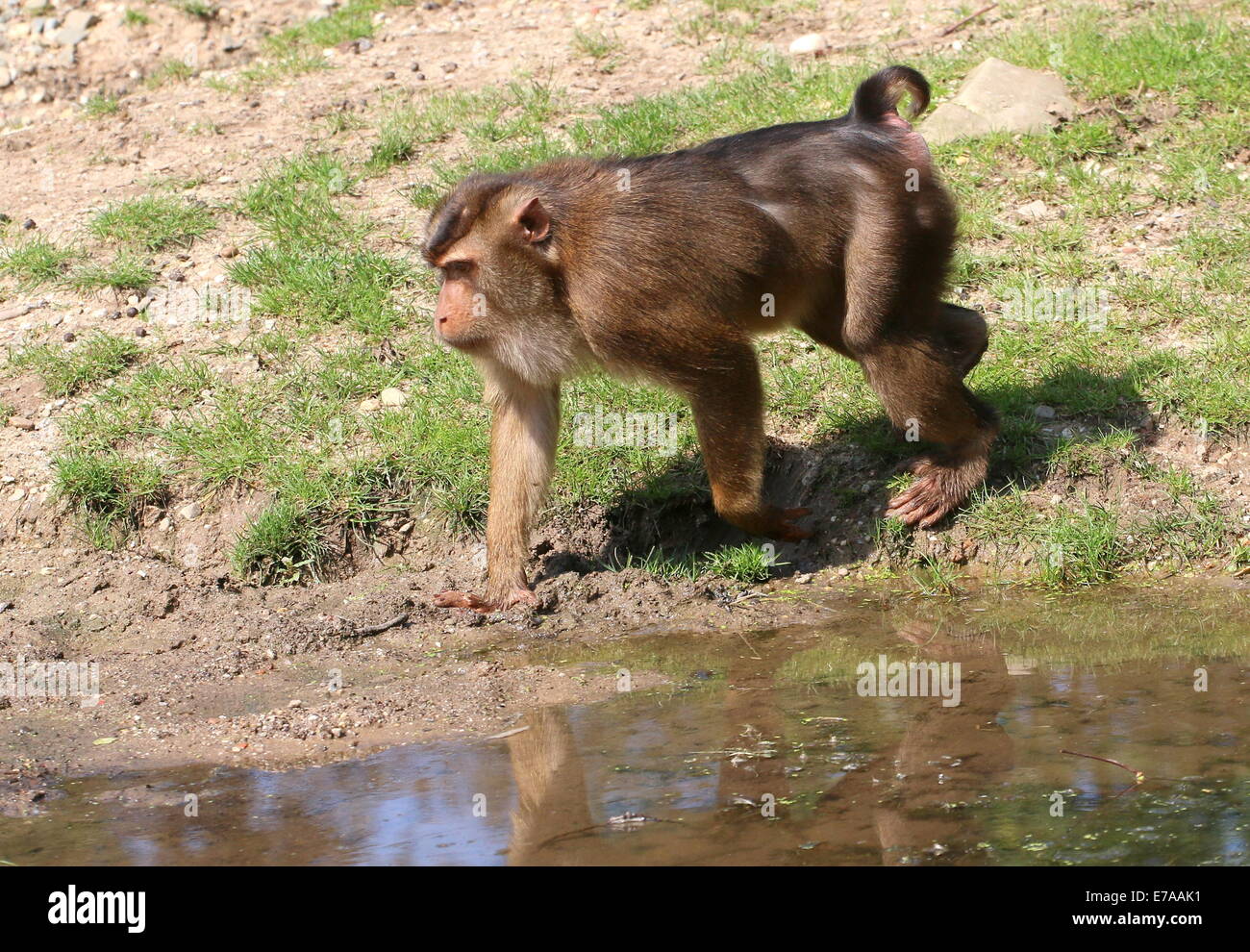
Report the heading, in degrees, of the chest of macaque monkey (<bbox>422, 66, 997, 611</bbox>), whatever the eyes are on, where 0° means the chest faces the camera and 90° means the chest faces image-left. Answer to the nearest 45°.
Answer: approximately 90°

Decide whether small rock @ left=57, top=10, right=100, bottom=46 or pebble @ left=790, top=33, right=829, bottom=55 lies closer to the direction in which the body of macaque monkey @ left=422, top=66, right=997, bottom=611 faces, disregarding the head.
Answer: the small rock

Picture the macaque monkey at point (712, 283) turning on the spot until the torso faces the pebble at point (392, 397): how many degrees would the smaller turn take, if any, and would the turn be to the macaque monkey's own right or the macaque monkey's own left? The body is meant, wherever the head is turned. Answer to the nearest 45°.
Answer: approximately 45° to the macaque monkey's own right

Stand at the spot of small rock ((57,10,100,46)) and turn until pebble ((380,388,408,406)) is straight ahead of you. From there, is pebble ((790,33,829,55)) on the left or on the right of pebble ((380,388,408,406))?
left

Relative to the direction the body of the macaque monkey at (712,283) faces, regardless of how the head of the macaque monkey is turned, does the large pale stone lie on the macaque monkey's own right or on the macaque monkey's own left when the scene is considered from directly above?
on the macaque monkey's own right

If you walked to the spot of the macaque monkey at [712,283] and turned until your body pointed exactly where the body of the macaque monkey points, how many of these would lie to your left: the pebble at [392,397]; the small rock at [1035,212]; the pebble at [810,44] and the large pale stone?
0

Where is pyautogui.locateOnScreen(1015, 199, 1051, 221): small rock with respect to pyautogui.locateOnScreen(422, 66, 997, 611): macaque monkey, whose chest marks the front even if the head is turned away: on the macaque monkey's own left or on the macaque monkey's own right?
on the macaque monkey's own right

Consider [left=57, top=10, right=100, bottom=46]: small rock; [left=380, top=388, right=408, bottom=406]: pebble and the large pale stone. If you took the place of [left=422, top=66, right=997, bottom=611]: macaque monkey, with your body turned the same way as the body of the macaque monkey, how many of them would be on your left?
0

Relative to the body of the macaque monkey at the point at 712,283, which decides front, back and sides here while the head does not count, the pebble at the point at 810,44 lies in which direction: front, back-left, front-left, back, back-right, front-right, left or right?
right

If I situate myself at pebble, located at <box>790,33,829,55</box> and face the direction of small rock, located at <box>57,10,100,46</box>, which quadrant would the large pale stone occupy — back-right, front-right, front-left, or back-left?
back-left

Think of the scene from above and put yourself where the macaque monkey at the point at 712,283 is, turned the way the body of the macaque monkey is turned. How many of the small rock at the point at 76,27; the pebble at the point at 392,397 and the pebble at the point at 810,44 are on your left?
0
